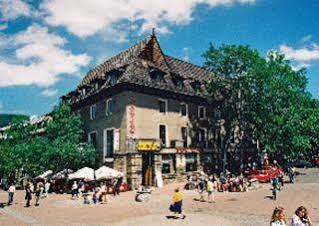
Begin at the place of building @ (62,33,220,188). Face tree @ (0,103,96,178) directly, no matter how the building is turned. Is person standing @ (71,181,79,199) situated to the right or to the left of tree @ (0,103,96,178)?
left

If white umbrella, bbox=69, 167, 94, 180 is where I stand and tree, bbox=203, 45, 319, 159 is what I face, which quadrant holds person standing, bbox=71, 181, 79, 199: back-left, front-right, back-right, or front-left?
back-right

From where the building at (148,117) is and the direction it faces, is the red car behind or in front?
in front

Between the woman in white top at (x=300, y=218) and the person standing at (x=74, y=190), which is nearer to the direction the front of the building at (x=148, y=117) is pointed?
the woman in white top

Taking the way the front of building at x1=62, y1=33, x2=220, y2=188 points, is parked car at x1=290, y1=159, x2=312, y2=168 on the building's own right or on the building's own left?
on the building's own left

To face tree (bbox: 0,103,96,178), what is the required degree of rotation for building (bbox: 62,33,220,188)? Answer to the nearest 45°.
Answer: approximately 135° to its right

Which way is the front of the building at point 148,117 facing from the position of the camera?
facing the viewer and to the right of the viewer

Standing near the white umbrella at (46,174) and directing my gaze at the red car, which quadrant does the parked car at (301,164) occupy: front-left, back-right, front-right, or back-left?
front-left
